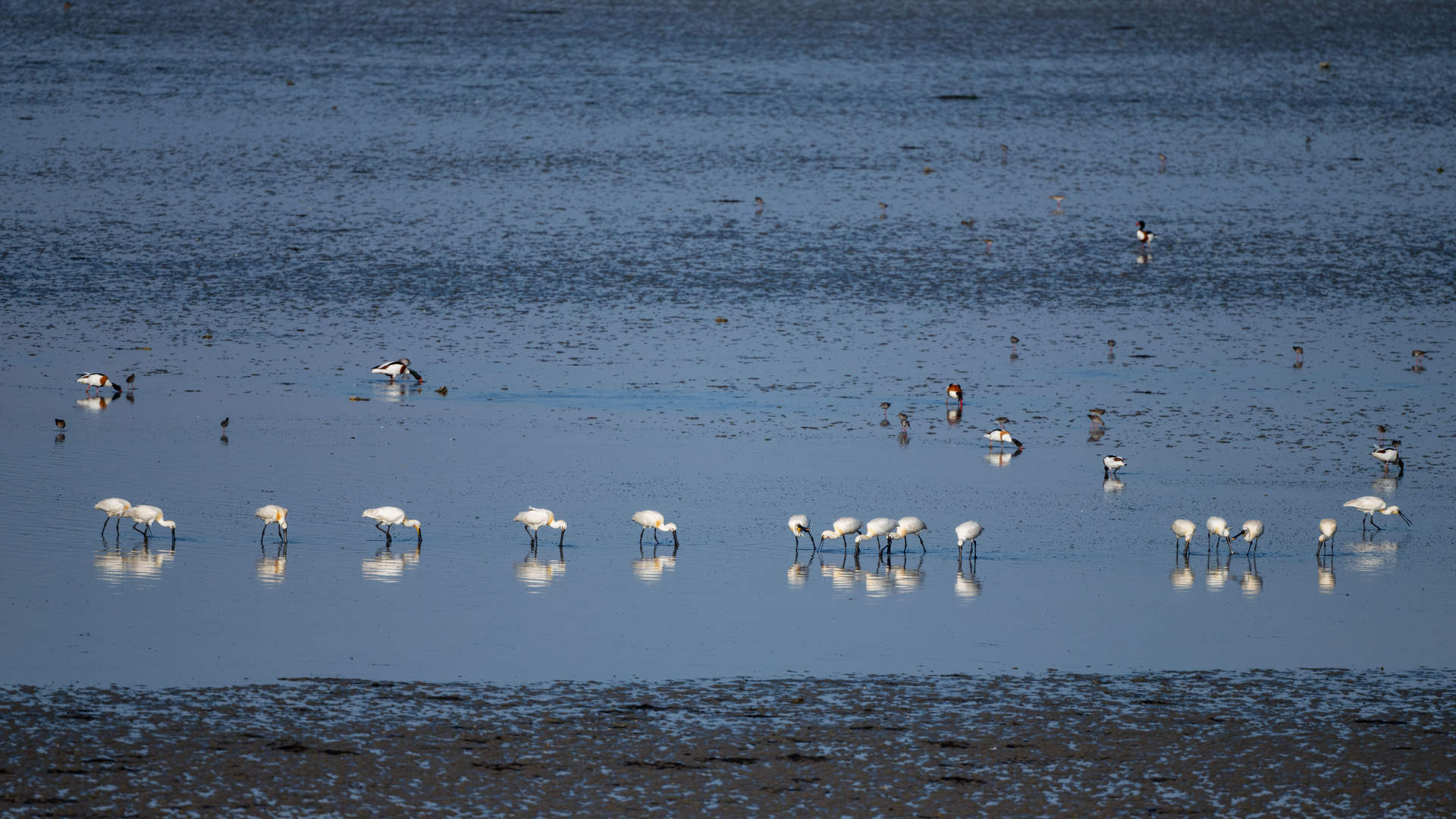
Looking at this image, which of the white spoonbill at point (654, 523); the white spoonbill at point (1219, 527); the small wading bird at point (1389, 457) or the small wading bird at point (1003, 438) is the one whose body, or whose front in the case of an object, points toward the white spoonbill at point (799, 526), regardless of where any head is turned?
the white spoonbill at point (654, 523)

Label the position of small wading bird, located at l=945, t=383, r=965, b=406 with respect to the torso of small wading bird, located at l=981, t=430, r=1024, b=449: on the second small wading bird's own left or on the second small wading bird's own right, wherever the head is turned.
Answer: on the second small wading bird's own left

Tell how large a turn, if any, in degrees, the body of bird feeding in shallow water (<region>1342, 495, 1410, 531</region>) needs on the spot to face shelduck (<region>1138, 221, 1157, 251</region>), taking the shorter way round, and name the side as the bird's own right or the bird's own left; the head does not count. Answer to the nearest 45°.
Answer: approximately 90° to the bird's own left

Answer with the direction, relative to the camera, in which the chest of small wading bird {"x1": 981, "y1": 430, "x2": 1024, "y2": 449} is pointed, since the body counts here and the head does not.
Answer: to the viewer's right

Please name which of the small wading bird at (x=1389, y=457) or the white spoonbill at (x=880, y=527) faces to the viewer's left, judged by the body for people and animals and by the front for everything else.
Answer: the white spoonbill

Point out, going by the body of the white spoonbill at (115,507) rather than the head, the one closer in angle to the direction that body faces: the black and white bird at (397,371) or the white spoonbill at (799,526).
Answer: the white spoonbill

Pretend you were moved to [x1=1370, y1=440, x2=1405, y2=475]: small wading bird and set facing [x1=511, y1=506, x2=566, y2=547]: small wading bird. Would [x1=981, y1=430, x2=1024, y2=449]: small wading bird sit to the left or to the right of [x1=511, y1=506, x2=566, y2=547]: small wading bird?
right

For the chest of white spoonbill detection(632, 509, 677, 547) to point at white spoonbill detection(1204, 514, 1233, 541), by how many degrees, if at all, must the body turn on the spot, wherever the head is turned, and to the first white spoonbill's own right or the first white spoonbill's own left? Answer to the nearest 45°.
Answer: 0° — it already faces it

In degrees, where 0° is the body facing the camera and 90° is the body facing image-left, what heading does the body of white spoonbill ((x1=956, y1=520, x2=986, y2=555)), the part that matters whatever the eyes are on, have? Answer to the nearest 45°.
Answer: approximately 45°

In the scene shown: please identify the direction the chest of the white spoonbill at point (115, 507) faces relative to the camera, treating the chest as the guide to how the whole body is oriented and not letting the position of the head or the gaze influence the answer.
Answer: to the viewer's right

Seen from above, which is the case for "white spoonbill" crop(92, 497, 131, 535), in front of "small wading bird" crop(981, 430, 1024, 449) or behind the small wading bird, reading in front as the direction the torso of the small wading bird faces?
behind
